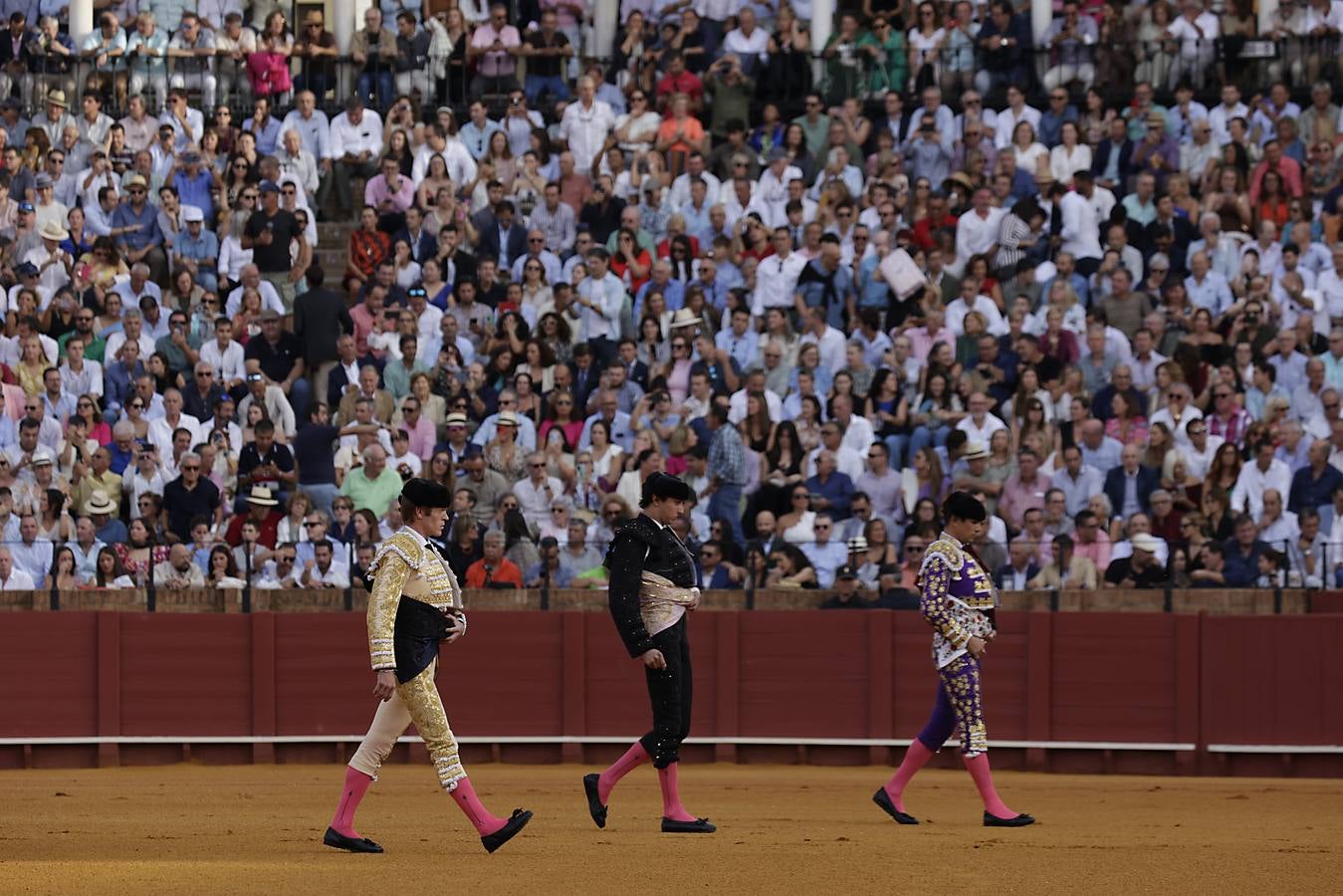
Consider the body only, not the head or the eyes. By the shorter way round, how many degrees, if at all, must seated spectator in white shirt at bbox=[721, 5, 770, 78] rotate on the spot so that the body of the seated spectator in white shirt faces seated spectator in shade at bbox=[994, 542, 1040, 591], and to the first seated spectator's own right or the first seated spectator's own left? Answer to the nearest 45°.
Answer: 0° — they already face them

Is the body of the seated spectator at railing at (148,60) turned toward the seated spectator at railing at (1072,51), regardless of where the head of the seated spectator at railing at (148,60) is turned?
no

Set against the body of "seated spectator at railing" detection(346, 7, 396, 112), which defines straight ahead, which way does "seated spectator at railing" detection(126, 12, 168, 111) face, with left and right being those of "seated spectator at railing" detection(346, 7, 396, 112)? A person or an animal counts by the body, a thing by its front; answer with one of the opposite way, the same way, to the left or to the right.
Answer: the same way

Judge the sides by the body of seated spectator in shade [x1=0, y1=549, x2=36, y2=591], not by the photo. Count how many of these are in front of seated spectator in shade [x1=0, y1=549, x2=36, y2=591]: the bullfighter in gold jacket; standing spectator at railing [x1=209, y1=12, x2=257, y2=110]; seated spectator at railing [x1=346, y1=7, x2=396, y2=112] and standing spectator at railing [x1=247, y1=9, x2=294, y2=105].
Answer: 1

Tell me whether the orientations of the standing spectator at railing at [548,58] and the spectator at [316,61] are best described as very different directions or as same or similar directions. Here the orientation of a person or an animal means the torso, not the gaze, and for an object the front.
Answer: same or similar directions

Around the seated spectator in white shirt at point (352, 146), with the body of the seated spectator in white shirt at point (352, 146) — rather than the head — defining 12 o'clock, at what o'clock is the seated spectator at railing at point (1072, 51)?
the seated spectator at railing at point (1072, 51) is roughly at 9 o'clock from the seated spectator in white shirt at point (352, 146).

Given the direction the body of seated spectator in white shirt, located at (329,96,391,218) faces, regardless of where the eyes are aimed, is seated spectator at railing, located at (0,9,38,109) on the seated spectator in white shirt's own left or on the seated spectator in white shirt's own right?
on the seated spectator in white shirt's own right

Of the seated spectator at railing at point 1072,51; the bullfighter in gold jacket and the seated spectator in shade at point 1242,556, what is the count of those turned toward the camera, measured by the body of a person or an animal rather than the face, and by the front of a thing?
2

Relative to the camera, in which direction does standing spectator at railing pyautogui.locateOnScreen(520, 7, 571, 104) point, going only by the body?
toward the camera

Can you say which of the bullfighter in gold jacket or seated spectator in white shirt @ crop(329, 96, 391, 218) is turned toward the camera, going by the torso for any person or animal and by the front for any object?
the seated spectator in white shirt

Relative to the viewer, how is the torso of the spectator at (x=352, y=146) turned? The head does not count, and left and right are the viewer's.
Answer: facing the viewer

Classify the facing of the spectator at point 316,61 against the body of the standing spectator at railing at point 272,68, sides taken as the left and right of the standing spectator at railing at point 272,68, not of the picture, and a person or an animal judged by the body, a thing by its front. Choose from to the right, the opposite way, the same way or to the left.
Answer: the same way

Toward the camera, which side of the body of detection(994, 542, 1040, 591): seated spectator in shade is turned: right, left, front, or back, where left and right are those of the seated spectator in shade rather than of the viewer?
front

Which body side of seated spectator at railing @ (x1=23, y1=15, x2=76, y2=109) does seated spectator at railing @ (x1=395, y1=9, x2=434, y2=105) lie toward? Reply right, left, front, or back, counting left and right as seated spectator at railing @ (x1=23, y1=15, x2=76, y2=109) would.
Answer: left

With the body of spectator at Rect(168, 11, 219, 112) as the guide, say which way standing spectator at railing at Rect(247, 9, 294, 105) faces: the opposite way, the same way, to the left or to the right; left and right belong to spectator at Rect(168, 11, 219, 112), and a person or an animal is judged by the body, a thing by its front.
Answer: the same way

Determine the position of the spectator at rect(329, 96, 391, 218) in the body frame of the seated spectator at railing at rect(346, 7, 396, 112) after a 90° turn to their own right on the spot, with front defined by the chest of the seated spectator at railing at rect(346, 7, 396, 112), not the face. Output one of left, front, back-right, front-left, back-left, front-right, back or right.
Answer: left

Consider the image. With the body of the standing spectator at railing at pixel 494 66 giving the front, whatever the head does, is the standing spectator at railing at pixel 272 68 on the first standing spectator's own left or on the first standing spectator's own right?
on the first standing spectator's own right

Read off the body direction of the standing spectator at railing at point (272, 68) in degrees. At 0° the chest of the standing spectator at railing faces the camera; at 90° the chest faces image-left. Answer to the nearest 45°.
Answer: approximately 0°
